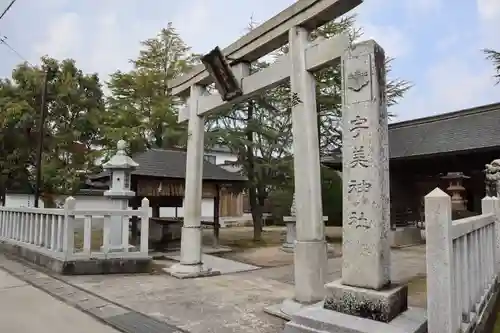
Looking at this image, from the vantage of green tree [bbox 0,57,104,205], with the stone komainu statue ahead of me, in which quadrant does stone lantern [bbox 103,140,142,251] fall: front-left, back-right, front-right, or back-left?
front-right

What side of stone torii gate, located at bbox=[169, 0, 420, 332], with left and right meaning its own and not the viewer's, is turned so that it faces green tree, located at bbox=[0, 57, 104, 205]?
right

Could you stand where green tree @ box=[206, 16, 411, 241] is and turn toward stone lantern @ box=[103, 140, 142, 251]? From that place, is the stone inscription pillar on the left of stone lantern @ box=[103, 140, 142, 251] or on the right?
left

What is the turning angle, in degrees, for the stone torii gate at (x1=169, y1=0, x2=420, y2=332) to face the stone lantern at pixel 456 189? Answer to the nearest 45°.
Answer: approximately 180°

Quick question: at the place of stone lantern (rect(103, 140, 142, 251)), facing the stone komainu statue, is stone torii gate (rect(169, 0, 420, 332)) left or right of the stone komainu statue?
right

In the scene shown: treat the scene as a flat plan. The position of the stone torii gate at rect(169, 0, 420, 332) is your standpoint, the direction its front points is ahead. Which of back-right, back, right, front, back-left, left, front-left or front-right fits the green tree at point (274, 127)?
back-right

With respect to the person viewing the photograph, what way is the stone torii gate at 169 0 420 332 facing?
facing the viewer and to the left of the viewer

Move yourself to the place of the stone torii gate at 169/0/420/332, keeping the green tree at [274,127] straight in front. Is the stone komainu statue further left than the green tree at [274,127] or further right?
right
